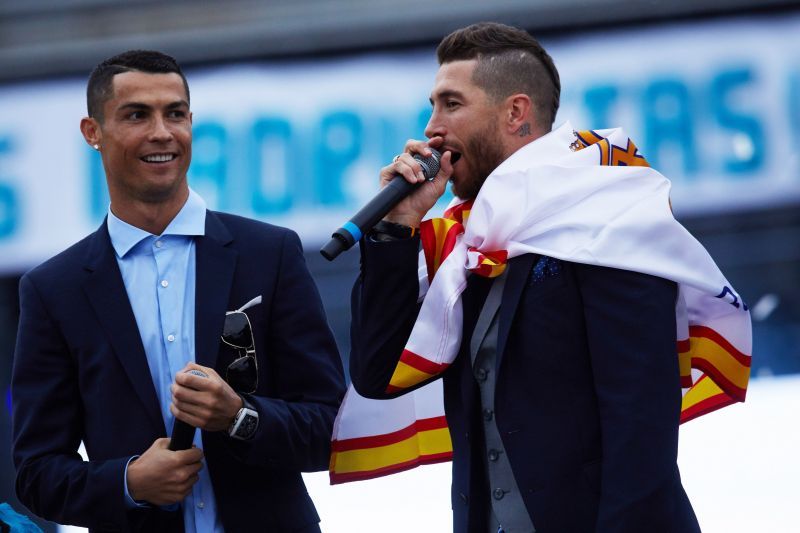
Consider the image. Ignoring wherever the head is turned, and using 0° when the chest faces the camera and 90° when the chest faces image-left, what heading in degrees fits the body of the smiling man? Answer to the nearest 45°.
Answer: approximately 0°

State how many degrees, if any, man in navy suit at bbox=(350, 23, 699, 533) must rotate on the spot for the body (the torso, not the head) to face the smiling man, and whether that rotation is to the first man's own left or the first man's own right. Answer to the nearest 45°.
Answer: approximately 45° to the first man's own right

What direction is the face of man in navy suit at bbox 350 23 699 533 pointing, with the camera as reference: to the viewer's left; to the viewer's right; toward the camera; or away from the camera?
to the viewer's left

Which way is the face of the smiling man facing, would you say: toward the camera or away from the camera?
toward the camera

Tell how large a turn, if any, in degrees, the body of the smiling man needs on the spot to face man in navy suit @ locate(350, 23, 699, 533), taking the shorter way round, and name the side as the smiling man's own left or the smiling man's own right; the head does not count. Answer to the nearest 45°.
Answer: approximately 45° to the smiling man's own left

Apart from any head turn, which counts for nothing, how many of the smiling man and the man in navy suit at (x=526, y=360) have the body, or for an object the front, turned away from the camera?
0
